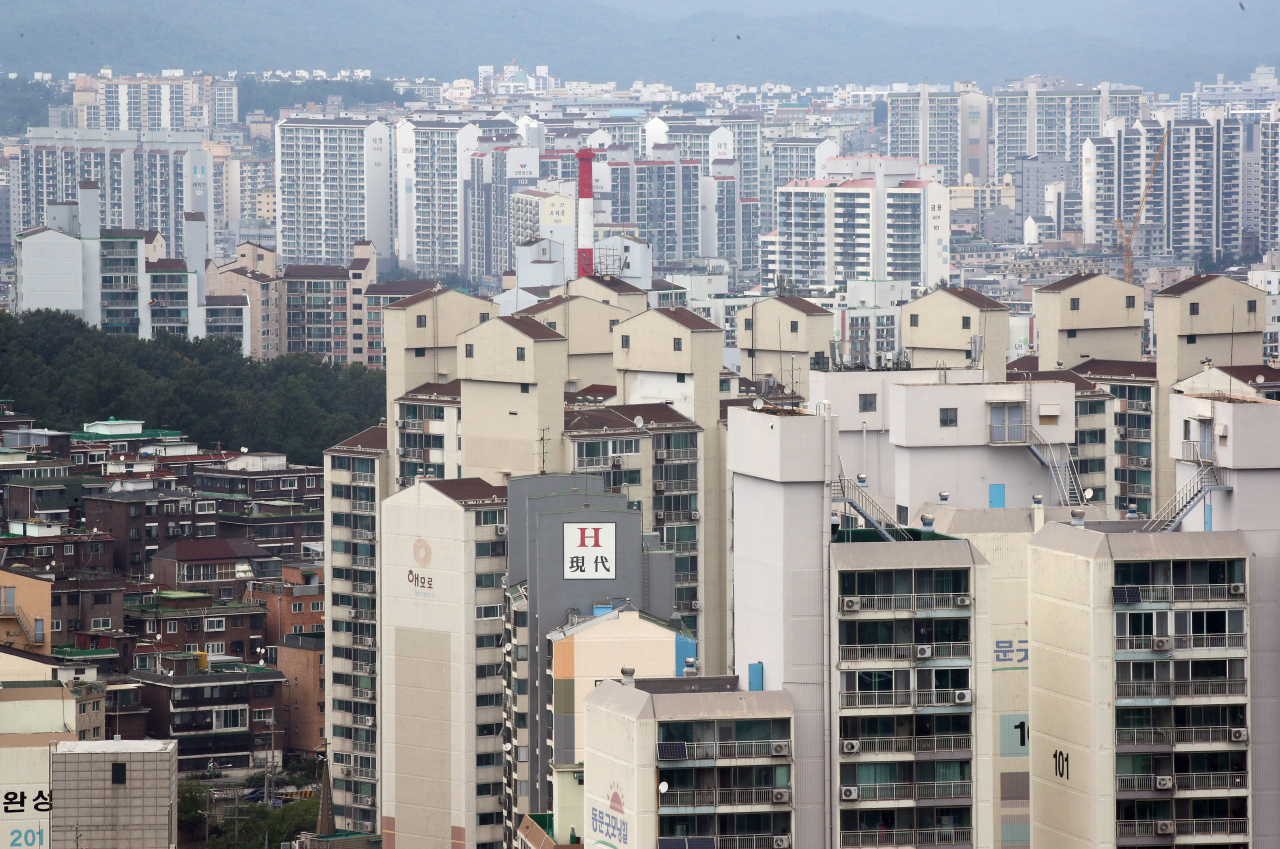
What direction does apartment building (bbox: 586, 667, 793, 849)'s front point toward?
toward the camera

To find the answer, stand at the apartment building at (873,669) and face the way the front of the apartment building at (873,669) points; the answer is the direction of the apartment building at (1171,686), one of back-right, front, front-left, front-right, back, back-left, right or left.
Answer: left

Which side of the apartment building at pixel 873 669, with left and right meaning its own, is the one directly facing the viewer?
front

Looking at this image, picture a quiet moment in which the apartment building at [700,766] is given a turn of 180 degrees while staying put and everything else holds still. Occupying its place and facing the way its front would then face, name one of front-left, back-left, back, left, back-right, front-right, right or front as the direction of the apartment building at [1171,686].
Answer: right

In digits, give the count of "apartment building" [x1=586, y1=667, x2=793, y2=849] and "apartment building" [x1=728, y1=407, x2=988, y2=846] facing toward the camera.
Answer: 2

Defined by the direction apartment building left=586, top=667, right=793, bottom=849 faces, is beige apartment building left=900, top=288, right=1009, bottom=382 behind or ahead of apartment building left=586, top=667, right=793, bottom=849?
behind
